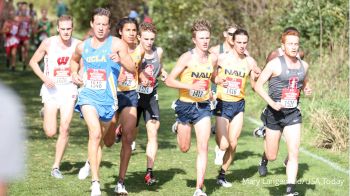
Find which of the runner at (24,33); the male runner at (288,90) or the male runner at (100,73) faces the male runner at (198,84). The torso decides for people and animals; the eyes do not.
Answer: the runner

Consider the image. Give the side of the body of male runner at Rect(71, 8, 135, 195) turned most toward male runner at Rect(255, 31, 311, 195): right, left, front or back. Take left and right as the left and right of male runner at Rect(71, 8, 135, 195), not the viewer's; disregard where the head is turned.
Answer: left

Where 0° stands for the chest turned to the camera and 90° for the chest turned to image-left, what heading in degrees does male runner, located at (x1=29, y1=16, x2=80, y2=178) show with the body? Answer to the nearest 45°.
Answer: approximately 0°

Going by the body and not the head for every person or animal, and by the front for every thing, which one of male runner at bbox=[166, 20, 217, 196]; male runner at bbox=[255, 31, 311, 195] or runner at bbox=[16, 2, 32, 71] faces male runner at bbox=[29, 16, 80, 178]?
the runner

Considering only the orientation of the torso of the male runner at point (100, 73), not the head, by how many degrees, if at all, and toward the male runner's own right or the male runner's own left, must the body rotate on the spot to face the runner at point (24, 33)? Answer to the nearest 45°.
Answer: approximately 180°

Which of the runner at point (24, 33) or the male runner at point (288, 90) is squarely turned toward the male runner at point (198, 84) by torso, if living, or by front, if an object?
the runner

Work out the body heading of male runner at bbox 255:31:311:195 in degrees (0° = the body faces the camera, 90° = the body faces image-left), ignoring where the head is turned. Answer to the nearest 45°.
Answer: approximately 315°

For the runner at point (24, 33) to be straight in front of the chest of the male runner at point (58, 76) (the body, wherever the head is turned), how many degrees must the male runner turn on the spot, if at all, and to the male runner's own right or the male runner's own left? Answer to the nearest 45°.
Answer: approximately 180°

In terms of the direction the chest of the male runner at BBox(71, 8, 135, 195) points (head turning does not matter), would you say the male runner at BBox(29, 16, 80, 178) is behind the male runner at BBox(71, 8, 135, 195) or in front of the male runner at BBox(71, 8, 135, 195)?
behind
